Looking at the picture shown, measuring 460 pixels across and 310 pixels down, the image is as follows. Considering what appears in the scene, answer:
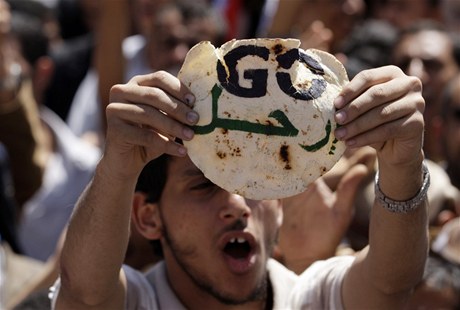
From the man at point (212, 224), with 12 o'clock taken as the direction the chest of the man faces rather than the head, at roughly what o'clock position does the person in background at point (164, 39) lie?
The person in background is roughly at 6 o'clock from the man.

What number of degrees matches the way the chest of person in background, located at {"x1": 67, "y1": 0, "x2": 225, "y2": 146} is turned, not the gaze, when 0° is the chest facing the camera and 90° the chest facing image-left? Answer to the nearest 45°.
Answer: approximately 315°

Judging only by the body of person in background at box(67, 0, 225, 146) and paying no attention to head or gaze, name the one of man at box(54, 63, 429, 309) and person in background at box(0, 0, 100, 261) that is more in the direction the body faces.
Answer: the man
